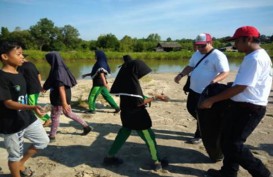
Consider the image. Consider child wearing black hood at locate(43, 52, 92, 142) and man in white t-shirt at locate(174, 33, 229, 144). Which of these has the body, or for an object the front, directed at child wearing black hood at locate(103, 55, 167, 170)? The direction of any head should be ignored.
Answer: the man in white t-shirt

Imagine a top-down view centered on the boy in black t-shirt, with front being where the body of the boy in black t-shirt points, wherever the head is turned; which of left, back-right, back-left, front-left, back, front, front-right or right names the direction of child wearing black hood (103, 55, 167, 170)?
front-left

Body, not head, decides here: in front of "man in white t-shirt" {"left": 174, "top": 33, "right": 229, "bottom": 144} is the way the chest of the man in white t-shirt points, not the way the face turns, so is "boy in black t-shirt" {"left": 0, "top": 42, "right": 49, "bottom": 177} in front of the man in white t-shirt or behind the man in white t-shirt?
in front

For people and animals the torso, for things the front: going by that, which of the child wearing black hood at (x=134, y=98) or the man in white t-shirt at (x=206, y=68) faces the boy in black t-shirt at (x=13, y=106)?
the man in white t-shirt

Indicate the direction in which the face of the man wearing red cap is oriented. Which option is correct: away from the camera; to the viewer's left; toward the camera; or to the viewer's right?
to the viewer's left

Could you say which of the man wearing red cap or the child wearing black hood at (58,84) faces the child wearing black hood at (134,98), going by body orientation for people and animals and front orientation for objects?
the man wearing red cap

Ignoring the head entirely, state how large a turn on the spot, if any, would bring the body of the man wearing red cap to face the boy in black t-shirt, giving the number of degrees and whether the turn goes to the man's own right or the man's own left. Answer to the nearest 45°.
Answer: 0° — they already face them

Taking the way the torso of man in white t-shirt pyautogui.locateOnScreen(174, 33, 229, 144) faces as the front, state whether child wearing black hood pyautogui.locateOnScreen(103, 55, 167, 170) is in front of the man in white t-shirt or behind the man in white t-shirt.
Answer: in front

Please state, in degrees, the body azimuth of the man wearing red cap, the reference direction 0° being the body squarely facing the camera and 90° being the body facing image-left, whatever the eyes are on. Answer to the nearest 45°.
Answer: approximately 90°

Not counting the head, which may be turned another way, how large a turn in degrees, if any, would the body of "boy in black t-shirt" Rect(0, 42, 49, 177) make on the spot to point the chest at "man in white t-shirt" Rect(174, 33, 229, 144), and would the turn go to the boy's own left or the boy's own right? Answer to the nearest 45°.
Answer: approximately 45° to the boy's own left

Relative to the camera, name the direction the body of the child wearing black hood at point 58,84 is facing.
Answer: to the viewer's left
